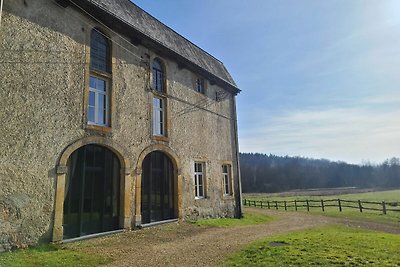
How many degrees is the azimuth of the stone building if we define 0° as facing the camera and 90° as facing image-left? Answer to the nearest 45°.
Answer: approximately 315°

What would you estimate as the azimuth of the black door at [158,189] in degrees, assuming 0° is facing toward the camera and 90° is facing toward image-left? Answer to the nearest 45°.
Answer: approximately 315°

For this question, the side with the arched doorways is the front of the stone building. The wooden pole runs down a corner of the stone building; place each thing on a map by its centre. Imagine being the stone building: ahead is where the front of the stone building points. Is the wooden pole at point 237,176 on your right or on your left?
on your left

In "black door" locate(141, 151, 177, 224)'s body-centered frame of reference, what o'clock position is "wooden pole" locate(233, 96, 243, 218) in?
The wooden pole is roughly at 9 o'clock from the black door.
